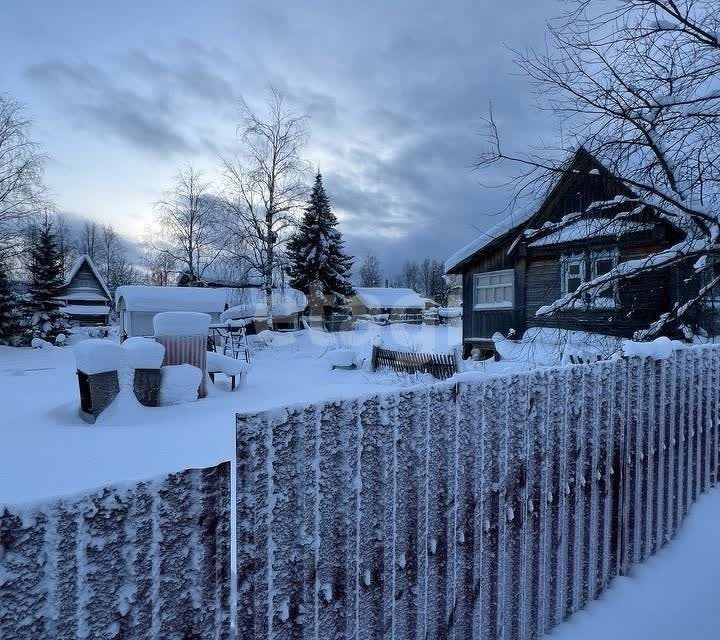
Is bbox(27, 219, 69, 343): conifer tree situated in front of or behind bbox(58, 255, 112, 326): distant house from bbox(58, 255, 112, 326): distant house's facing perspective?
in front

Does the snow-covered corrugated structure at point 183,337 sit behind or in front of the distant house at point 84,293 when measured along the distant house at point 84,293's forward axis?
in front

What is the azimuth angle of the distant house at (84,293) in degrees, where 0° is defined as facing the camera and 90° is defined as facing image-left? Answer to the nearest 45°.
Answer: approximately 0°

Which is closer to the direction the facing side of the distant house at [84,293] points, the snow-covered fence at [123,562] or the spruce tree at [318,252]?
the snow-covered fence

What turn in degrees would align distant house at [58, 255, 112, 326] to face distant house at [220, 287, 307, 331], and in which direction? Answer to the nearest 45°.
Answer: approximately 45° to its left

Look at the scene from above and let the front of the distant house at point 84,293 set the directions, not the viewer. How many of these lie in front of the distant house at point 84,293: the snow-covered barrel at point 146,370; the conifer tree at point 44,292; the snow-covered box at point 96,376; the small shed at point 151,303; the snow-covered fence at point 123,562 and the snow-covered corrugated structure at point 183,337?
6

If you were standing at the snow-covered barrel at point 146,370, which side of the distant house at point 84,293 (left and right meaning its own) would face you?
front

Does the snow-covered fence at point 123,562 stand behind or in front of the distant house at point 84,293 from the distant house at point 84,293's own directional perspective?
in front
